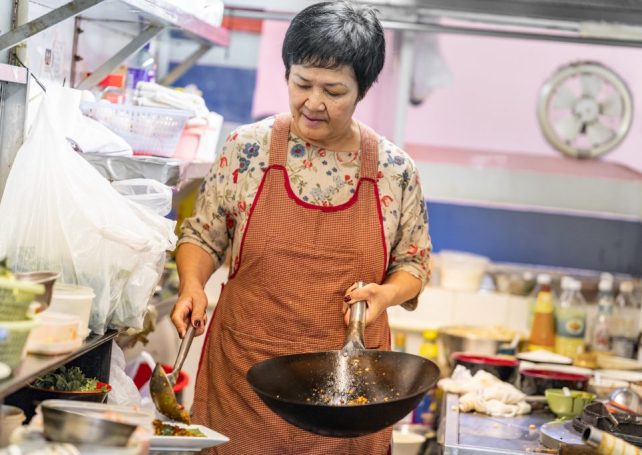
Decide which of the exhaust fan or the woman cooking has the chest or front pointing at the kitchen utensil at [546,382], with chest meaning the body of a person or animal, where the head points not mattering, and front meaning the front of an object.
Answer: the exhaust fan

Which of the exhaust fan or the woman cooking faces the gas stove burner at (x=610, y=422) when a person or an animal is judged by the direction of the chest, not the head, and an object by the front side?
the exhaust fan

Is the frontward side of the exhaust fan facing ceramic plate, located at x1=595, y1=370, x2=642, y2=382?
yes

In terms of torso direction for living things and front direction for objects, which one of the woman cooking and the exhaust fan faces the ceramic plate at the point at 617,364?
the exhaust fan

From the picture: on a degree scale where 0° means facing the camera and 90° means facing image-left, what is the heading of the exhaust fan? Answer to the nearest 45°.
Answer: approximately 0°

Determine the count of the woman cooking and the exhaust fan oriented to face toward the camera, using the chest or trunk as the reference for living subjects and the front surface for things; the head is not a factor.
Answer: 2

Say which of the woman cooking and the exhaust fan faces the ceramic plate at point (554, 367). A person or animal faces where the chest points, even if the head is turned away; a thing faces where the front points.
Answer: the exhaust fan

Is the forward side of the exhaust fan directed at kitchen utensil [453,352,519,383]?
yes
